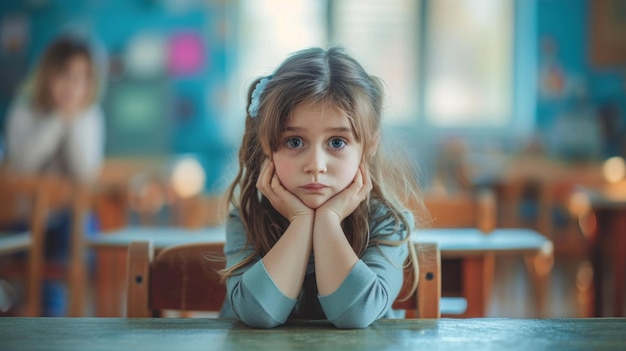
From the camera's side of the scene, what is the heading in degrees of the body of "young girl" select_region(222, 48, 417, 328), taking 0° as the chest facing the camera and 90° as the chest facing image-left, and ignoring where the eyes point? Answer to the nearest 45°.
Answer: approximately 0°

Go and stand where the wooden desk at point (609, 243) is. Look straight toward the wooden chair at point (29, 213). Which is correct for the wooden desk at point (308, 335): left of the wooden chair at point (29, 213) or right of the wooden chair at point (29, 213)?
left

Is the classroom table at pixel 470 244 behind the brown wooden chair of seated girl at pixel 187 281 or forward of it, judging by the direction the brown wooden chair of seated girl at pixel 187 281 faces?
behind

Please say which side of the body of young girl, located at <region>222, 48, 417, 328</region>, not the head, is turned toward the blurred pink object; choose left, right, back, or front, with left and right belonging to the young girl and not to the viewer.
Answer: back

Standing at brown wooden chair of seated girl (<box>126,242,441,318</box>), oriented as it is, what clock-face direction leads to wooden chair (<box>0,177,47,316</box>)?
The wooden chair is roughly at 5 o'clock from the brown wooden chair of seated girl.

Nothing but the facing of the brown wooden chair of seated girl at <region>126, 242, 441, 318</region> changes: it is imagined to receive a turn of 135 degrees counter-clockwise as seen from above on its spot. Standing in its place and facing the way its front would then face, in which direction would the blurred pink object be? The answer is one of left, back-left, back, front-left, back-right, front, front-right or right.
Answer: front-left

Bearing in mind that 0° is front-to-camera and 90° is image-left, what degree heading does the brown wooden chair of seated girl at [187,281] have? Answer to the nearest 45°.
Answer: approximately 0°

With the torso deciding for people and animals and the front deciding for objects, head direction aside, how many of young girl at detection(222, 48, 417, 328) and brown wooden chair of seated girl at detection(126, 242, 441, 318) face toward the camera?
2
